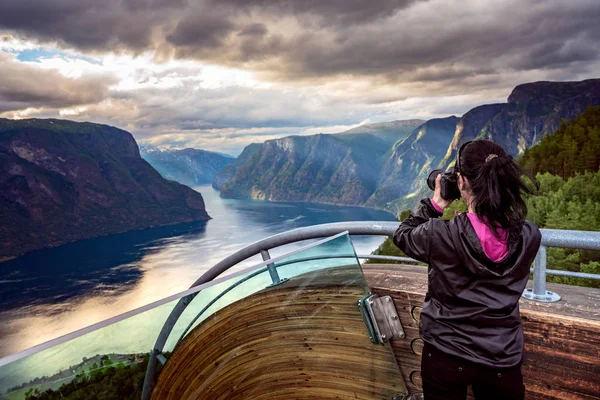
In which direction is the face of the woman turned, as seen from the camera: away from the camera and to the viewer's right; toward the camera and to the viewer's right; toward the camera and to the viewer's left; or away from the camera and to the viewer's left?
away from the camera and to the viewer's left

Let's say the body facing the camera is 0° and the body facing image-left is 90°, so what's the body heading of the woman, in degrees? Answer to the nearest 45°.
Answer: approximately 135°
